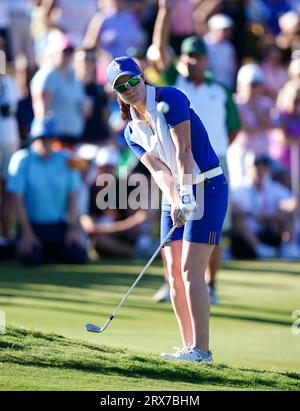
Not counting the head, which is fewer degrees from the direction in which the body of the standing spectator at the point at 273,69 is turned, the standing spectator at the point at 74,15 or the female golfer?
the female golfer

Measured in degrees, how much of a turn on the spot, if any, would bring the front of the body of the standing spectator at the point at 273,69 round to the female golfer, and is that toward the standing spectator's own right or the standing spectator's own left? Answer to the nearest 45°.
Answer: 0° — they already face them

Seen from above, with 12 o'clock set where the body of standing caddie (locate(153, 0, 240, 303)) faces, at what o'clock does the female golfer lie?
The female golfer is roughly at 12 o'clock from the standing caddie.

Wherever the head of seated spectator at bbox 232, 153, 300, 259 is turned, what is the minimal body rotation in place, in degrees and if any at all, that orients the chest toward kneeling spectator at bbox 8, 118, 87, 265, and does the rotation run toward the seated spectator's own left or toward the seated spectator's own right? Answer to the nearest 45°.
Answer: approximately 45° to the seated spectator's own right
